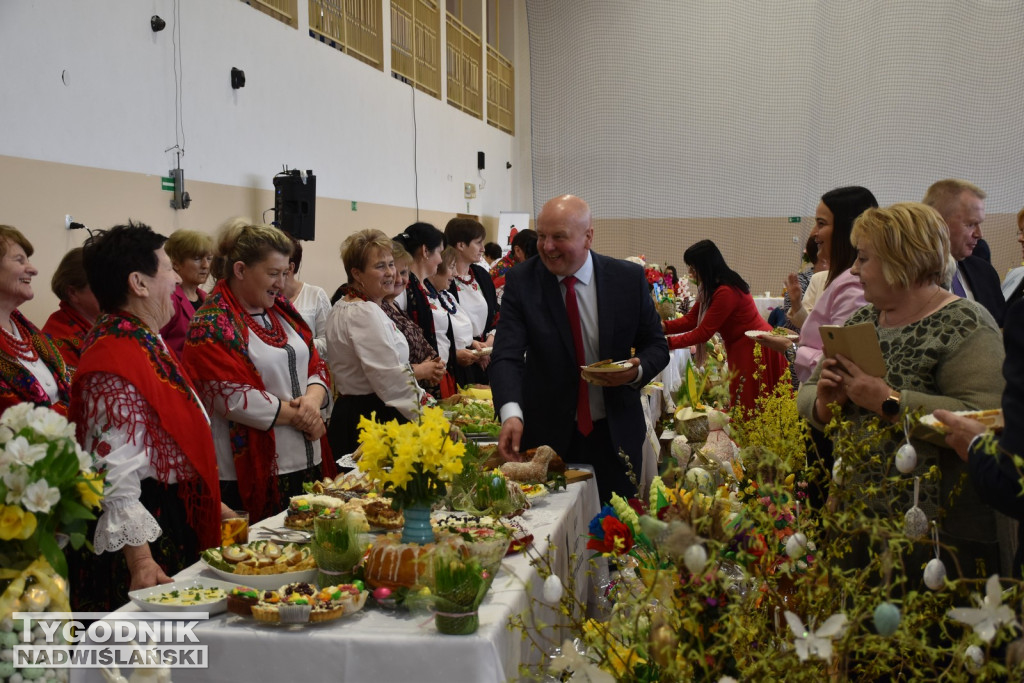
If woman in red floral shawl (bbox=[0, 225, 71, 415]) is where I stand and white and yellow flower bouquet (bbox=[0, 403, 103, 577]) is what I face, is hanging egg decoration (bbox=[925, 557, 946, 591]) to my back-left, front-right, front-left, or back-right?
front-left

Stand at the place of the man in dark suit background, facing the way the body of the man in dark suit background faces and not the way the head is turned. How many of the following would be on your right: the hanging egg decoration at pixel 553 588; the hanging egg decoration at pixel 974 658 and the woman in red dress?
1

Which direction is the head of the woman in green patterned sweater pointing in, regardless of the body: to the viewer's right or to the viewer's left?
to the viewer's left

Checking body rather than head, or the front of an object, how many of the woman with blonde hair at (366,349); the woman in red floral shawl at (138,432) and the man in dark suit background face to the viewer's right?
2

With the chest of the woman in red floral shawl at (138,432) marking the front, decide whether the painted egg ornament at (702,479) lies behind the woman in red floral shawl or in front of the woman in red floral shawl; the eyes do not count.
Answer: in front

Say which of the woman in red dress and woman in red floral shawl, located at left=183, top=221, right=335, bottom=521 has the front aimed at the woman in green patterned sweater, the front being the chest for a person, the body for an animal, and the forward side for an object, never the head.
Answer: the woman in red floral shawl

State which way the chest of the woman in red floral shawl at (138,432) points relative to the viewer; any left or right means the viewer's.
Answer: facing to the right of the viewer

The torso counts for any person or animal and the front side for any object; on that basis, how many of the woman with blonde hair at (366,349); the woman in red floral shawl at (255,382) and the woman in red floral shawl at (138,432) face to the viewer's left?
0

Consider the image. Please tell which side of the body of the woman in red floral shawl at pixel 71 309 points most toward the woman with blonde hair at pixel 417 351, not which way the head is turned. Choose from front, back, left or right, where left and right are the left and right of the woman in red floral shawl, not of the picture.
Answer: front

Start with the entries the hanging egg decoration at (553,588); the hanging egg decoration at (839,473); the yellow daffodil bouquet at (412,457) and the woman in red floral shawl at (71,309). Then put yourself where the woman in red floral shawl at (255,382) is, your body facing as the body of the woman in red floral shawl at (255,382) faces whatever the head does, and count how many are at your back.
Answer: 1

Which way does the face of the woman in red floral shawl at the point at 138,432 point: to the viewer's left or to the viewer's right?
to the viewer's right

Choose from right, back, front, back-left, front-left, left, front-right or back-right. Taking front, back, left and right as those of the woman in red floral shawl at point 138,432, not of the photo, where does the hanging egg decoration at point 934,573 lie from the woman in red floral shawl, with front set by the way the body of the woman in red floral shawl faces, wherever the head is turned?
front-right

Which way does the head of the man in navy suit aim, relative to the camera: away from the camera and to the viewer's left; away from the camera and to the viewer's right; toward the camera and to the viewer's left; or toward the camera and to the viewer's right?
toward the camera and to the viewer's left

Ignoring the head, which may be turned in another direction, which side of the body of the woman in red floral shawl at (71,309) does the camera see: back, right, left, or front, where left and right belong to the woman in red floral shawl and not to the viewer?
right

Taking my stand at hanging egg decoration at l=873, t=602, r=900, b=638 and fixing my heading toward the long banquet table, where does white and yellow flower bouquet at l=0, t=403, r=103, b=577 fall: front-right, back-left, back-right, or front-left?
front-left

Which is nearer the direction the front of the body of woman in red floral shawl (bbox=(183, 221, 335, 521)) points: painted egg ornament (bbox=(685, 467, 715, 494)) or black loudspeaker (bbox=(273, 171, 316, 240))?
the painted egg ornament

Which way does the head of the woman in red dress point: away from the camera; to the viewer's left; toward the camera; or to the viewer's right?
to the viewer's left
